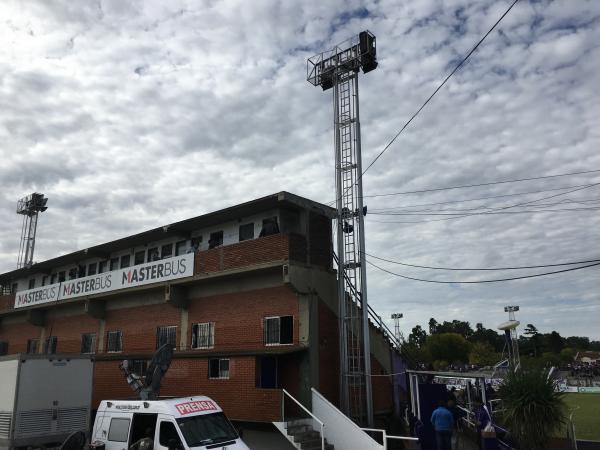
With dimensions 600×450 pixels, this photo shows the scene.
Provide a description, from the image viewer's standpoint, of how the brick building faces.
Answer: facing the viewer and to the left of the viewer

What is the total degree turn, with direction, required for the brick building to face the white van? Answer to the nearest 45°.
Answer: approximately 45° to its left

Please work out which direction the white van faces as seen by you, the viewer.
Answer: facing the viewer and to the right of the viewer

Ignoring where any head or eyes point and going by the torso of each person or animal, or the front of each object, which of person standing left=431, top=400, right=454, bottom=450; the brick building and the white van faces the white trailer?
the brick building

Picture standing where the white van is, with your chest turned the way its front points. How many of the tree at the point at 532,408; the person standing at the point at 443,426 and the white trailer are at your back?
1

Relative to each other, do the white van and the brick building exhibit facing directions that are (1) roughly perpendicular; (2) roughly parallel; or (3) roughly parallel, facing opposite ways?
roughly perpendicular

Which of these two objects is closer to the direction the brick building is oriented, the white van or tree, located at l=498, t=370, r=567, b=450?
the white van
